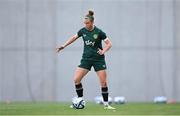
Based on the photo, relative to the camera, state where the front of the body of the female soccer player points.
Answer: toward the camera

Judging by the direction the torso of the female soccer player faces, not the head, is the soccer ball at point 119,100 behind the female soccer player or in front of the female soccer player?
behind
